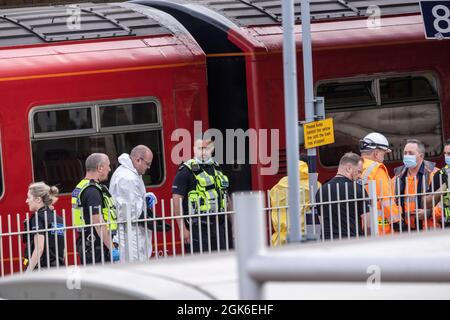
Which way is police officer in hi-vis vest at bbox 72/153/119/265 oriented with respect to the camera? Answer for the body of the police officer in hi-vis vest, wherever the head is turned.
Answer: to the viewer's right

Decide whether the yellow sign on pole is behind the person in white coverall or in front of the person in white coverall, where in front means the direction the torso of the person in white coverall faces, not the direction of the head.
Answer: in front

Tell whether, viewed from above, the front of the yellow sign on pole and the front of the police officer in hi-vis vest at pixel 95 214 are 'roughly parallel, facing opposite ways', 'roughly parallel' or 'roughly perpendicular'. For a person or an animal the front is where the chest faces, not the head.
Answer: roughly perpendicular

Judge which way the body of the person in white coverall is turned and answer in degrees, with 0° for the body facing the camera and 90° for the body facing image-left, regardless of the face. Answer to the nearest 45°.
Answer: approximately 270°

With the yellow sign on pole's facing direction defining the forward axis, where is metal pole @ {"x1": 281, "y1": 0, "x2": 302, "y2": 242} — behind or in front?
in front

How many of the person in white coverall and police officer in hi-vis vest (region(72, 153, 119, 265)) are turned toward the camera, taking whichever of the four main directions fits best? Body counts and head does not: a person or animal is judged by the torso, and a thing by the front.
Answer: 0

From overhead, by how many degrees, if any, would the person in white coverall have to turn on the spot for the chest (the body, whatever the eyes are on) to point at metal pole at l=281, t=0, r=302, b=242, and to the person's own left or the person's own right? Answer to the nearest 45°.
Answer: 0° — they already face it

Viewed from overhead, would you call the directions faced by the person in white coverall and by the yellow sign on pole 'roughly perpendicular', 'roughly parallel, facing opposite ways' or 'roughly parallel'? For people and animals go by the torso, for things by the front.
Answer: roughly perpendicular
